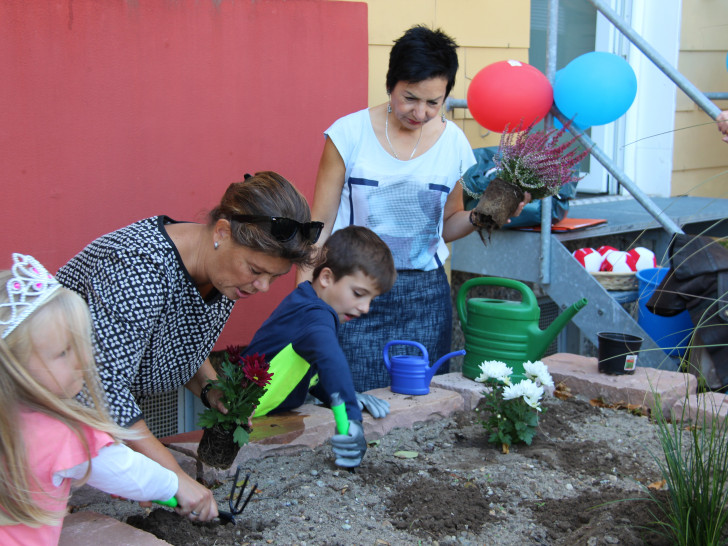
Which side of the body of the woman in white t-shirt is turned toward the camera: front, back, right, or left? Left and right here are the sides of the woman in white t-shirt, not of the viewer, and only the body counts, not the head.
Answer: front

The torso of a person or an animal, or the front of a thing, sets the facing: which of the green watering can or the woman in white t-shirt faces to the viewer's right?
the green watering can

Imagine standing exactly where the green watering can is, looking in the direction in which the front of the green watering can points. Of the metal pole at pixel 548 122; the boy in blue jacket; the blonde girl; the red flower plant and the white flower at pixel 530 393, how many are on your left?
1

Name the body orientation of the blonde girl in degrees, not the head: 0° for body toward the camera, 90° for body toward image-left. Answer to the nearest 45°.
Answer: approximately 270°

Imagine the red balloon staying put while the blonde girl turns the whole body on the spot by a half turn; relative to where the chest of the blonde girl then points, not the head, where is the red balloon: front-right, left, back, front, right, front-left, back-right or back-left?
back-right

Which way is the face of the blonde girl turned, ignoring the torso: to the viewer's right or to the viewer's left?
to the viewer's right

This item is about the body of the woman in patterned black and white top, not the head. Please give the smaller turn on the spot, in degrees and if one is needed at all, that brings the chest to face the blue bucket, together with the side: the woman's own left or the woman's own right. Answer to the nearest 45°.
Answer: approximately 90° to the woman's own left

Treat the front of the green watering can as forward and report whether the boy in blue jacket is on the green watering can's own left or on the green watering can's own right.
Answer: on the green watering can's own right

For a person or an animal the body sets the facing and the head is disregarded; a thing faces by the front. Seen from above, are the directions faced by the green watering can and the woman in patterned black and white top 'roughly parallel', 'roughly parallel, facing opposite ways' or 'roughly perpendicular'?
roughly parallel

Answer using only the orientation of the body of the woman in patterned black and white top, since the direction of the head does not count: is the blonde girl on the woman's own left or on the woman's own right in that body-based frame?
on the woman's own right

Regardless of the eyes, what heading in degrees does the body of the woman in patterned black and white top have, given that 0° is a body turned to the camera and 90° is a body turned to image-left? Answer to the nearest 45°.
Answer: approximately 315°

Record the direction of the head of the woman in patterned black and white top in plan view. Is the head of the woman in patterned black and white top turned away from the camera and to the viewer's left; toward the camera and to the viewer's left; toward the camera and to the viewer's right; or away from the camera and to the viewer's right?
toward the camera and to the viewer's right

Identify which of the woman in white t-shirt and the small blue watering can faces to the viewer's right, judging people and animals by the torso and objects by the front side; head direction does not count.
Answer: the small blue watering can

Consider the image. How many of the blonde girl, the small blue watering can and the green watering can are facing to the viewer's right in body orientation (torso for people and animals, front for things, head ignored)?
3
